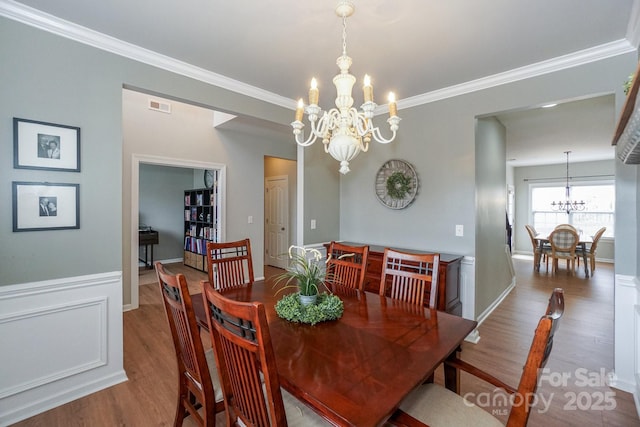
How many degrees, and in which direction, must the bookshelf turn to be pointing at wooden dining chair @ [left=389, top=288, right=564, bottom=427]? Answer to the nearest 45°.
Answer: approximately 45° to its left

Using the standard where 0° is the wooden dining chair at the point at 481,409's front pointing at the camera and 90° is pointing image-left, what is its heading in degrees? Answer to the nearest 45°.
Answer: approximately 135°

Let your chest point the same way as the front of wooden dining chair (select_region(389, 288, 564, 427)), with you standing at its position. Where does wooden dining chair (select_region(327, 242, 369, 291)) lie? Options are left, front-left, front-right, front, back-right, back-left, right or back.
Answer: front

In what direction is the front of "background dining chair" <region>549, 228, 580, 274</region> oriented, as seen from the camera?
facing away from the viewer

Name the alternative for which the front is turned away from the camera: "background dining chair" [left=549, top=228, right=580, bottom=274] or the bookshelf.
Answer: the background dining chair

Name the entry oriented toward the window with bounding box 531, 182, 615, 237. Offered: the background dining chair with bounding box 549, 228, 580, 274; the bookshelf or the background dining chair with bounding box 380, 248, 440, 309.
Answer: the background dining chair with bounding box 549, 228, 580, 274

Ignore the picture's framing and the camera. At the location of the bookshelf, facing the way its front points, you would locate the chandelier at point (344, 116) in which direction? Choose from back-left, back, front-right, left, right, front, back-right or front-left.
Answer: front-left

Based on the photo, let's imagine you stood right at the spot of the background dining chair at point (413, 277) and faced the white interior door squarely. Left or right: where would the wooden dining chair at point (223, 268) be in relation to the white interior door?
left

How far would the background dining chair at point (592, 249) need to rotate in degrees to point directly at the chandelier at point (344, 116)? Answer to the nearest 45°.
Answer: approximately 90° to its left

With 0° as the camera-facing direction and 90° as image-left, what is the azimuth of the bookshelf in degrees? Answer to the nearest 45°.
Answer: approximately 45°

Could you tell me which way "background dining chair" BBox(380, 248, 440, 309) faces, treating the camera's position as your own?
facing the viewer and to the left of the viewer

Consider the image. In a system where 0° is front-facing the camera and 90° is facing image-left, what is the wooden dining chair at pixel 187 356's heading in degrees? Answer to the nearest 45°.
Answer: approximately 225°

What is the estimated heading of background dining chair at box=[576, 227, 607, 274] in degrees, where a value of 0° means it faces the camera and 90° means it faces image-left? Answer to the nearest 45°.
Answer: approximately 90°

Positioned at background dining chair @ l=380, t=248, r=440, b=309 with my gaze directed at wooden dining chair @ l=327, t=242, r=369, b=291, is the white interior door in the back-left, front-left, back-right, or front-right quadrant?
front-right

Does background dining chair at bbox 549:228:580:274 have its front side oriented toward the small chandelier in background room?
yes

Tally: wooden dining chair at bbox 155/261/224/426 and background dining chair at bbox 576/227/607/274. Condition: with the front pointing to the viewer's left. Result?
1

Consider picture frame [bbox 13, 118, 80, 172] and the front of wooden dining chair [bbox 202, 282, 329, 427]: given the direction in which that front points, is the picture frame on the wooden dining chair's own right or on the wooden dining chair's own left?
on the wooden dining chair's own left

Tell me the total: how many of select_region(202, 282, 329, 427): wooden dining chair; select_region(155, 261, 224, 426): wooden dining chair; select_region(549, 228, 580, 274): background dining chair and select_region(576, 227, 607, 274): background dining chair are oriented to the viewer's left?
1
